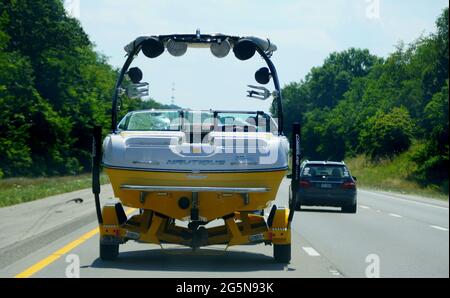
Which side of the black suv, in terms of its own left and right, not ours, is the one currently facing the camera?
back

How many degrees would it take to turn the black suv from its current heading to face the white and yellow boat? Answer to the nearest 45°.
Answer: approximately 180°

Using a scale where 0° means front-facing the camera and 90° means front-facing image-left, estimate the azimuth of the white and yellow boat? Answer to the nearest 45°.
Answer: approximately 180°

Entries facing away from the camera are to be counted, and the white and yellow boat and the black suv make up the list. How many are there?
2
